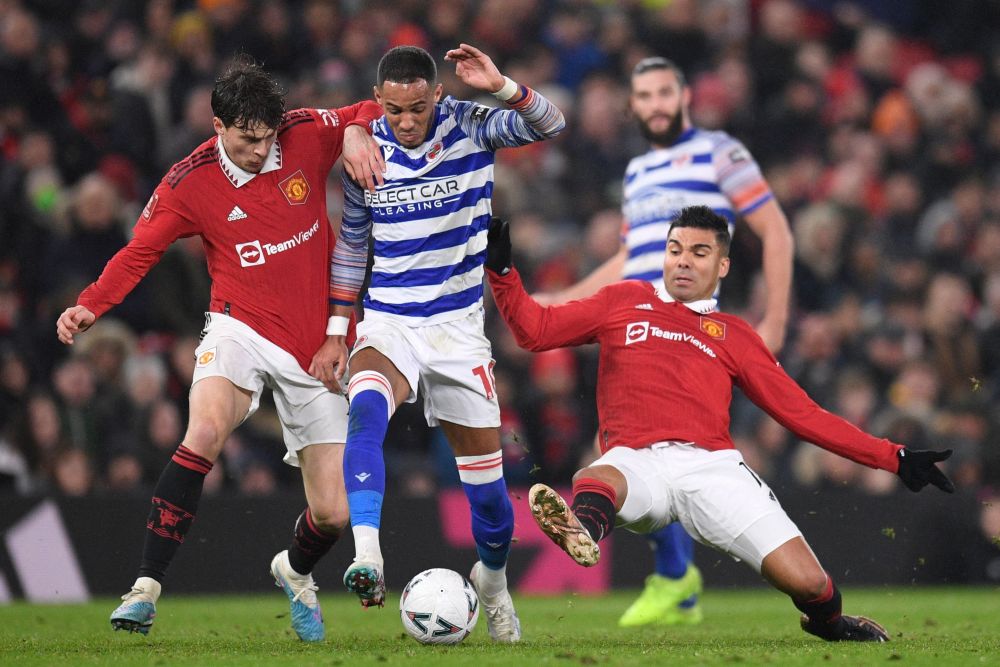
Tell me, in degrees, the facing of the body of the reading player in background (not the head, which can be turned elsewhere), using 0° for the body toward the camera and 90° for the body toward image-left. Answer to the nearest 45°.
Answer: approximately 45°

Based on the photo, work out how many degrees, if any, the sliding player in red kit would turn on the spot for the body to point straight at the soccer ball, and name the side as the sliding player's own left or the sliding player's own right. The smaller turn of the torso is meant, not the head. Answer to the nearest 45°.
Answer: approximately 45° to the sliding player's own right

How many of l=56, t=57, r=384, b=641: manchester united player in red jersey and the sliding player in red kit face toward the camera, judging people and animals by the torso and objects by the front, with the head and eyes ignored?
2

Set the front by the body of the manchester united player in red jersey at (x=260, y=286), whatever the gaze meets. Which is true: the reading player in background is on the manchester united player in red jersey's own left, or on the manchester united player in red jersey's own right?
on the manchester united player in red jersey's own left

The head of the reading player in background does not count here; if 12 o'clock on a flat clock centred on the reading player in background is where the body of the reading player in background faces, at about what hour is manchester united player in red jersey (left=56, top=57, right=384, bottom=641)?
The manchester united player in red jersey is roughly at 12 o'clock from the reading player in background.

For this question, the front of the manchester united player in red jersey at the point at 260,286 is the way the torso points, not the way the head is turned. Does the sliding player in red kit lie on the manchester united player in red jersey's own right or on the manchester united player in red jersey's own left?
on the manchester united player in red jersey's own left

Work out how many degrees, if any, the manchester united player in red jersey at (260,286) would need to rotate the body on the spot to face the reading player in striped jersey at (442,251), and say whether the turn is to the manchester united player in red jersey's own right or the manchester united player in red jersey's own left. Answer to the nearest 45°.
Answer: approximately 90° to the manchester united player in red jersey's own left
